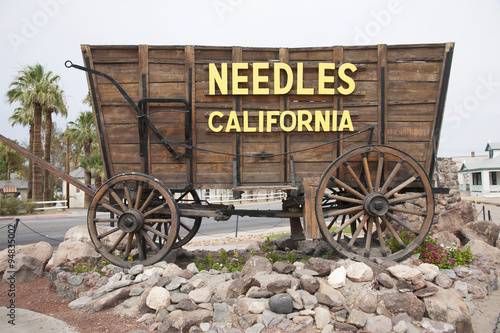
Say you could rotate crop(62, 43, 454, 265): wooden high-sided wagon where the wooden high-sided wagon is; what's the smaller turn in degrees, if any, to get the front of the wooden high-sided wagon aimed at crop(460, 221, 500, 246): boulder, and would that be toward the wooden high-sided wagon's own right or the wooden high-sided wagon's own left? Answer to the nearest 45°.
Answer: approximately 180°

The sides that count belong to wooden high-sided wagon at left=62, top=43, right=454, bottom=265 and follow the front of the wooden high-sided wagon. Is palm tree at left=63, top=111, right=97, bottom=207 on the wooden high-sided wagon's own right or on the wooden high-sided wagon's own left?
on the wooden high-sided wagon's own right

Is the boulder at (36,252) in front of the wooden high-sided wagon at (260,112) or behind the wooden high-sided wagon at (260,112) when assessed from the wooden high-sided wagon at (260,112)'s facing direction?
in front

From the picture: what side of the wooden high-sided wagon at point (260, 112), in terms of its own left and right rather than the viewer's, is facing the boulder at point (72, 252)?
front

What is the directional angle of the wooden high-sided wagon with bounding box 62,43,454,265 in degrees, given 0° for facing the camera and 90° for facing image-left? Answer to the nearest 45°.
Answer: approximately 90°

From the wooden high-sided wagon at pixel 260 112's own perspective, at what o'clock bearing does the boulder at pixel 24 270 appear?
The boulder is roughly at 12 o'clock from the wooden high-sided wagon.

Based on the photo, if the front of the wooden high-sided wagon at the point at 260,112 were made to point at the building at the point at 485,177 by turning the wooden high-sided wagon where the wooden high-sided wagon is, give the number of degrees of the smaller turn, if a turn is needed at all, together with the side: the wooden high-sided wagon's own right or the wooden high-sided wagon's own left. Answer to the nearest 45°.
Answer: approximately 135° to the wooden high-sided wagon's own right

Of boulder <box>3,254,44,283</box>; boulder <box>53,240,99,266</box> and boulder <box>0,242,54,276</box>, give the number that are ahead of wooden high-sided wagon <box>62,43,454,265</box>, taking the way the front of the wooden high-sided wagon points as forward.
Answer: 3

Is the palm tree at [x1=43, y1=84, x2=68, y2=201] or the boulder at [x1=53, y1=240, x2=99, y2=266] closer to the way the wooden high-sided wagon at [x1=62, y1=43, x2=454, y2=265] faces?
the boulder

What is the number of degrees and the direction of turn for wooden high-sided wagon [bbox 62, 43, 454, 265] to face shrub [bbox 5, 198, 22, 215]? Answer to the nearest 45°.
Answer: approximately 45° to its right

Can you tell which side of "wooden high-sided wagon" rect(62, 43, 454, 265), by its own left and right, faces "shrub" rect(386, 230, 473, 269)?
back

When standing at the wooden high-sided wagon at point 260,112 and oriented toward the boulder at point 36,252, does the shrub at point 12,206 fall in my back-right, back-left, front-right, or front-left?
front-right
